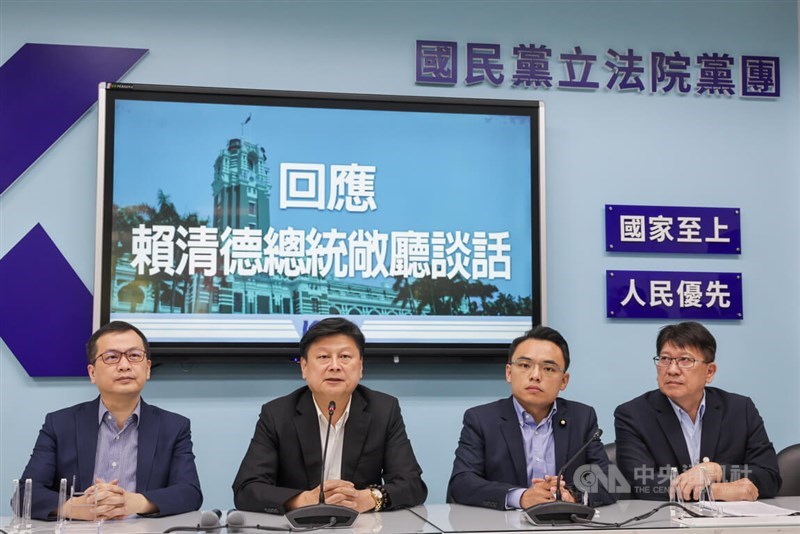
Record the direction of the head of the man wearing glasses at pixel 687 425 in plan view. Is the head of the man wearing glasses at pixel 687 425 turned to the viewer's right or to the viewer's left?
to the viewer's left

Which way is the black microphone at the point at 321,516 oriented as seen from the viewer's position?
away from the camera

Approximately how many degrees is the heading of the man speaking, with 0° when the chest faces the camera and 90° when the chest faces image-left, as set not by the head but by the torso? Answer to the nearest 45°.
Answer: approximately 0°

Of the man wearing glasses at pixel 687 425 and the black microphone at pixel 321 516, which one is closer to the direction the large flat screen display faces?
the black microphone

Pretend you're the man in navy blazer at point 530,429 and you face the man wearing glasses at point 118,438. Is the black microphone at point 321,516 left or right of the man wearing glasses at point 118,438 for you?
left

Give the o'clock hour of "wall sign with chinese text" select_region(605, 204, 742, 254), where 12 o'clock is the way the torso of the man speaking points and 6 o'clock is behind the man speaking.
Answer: The wall sign with chinese text is roughly at 8 o'clock from the man speaking.

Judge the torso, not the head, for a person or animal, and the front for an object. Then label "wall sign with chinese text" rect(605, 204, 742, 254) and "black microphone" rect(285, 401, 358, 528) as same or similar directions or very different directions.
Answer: very different directions

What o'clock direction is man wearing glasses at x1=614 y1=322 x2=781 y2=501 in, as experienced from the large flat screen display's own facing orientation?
The man wearing glasses is roughly at 10 o'clock from the large flat screen display.

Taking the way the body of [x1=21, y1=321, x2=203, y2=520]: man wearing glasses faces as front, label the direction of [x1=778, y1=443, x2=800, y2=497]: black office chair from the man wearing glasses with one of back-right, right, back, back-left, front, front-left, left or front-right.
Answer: left

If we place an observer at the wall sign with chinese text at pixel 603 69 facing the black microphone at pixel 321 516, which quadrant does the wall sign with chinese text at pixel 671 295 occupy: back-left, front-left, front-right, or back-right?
back-left
